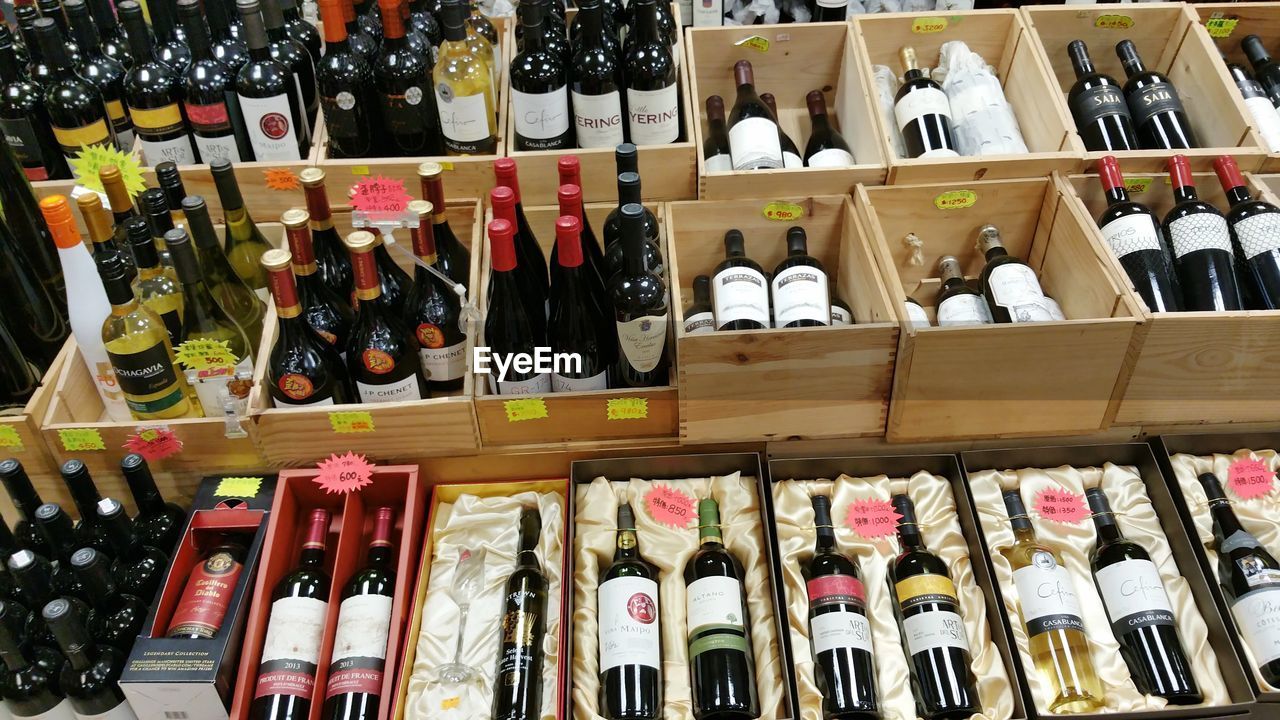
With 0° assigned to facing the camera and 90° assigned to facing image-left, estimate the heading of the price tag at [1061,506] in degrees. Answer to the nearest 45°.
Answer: approximately 0°

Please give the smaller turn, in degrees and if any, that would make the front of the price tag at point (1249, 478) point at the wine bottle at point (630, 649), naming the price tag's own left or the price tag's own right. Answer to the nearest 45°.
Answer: approximately 45° to the price tag's own right

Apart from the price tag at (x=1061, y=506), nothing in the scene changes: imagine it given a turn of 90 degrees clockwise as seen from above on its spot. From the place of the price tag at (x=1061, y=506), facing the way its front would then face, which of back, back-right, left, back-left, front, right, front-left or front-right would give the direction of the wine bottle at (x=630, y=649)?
front-left

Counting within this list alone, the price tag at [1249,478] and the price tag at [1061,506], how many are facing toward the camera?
2

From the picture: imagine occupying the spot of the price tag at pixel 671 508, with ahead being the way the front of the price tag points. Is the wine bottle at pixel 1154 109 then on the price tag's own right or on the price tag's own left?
on the price tag's own left

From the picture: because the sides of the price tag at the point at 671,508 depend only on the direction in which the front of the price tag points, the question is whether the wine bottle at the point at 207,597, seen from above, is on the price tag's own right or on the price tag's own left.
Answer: on the price tag's own right
